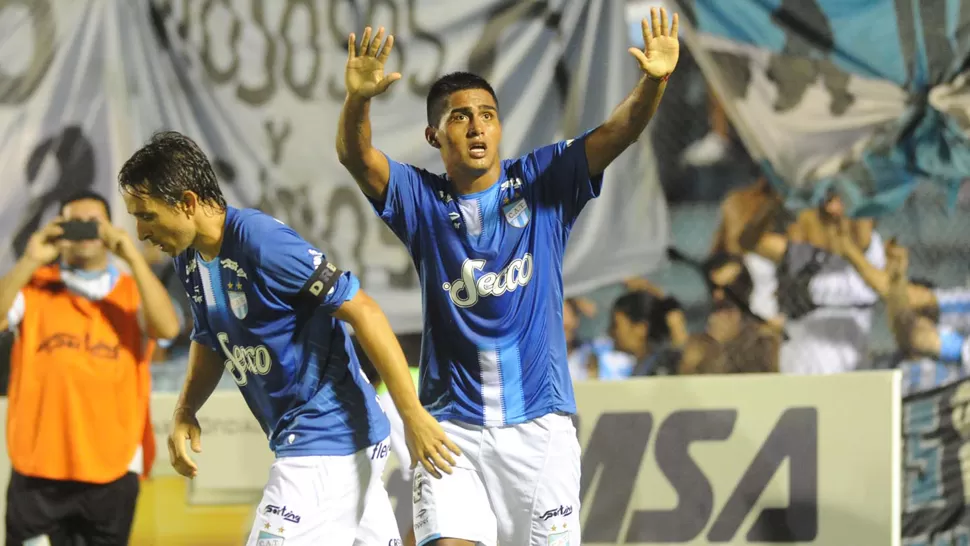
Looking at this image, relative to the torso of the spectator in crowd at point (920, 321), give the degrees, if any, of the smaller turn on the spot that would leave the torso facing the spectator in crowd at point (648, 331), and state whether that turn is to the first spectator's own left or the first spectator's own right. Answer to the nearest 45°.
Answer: approximately 45° to the first spectator's own right

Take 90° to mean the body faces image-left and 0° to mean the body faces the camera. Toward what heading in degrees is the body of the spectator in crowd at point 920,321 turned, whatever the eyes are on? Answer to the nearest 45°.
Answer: approximately 45°

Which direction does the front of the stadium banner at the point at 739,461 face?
toward the camera

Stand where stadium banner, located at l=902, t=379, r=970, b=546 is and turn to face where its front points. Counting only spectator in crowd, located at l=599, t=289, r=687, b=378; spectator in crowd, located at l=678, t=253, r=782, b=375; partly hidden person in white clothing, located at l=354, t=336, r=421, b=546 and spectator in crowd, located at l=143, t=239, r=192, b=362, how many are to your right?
4

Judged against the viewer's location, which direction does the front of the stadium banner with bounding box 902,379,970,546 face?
facing the viewer

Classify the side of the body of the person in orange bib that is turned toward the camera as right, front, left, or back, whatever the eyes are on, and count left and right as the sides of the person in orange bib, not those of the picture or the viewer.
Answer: front

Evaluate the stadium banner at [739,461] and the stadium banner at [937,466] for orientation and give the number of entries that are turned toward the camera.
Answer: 2

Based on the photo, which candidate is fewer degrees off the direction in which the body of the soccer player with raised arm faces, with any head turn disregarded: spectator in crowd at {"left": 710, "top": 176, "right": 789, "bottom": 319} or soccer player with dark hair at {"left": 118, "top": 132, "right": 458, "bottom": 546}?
the soccer player with dark hair

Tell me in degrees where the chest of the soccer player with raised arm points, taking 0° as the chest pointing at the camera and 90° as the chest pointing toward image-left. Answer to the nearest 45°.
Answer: approximately 0°

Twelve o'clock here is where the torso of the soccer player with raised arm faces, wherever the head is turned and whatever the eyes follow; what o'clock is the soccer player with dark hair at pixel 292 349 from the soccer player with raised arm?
The soccer player with dark hair is roughly at 2 o'clock from the soccer player with raised arm.
